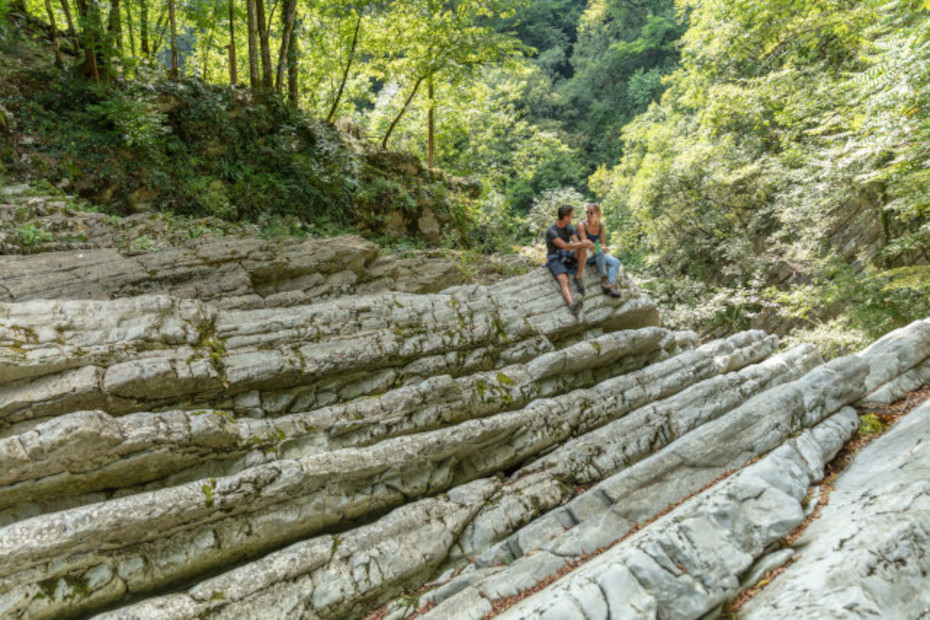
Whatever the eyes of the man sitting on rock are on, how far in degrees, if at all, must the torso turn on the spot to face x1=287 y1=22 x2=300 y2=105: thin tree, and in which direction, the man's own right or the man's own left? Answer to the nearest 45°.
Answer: approximately 180°

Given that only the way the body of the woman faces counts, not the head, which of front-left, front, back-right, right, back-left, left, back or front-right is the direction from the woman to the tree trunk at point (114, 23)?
back-right

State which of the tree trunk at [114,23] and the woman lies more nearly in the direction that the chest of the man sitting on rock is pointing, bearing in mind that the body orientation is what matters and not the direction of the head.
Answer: the woman

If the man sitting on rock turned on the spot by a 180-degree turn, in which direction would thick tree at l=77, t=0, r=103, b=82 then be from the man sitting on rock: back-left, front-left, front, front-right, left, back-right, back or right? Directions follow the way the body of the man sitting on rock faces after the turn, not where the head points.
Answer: front-left

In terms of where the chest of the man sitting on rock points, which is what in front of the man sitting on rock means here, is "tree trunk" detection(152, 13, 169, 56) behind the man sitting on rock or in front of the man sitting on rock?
behind

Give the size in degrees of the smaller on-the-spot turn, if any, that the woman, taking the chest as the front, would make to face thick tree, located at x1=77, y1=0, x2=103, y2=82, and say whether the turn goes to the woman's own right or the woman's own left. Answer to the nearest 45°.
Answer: approximately 135° to the woman's own right

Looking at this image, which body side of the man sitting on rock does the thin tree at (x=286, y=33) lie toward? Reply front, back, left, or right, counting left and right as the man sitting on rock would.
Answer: back

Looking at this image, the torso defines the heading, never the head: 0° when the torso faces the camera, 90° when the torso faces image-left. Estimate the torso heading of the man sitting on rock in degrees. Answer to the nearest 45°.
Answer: approximately 315°
